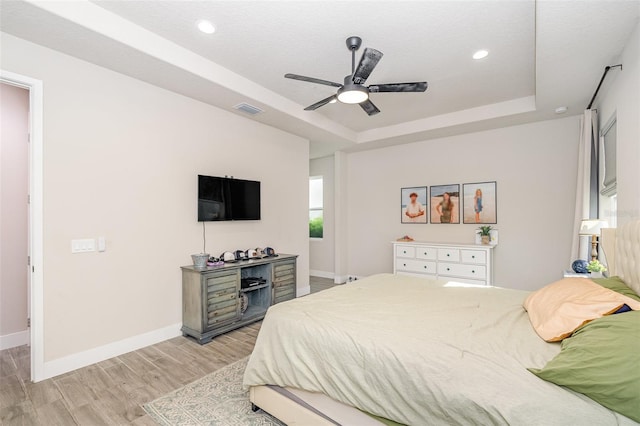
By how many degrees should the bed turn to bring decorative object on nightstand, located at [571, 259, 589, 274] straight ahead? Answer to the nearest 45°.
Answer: approximately 135° to its right

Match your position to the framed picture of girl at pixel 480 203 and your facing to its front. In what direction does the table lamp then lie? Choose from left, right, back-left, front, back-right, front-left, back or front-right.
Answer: front-left

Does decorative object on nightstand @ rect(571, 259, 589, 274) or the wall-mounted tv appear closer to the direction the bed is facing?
the wall-mounted tv

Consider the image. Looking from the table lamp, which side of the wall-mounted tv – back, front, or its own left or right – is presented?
front

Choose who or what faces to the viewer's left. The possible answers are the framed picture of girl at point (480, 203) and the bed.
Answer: the bed

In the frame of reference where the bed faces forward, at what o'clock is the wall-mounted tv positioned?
The wall-mounted tv is roughly at 1 o'clock from the bed.

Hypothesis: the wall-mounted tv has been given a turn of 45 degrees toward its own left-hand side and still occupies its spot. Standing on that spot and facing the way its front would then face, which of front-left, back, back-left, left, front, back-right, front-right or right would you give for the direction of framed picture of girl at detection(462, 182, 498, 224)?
front

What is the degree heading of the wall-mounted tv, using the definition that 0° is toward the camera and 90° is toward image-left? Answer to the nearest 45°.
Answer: approximately 315°

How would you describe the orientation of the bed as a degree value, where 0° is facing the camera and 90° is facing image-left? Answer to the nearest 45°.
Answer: approximately 90°

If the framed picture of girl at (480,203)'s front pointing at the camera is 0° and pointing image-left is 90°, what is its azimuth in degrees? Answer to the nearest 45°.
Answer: approximately 0°

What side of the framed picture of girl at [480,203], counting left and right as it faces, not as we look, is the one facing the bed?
front

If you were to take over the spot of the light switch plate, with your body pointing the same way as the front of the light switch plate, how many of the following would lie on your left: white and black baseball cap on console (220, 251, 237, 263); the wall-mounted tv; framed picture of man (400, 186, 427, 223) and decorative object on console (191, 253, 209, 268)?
4
